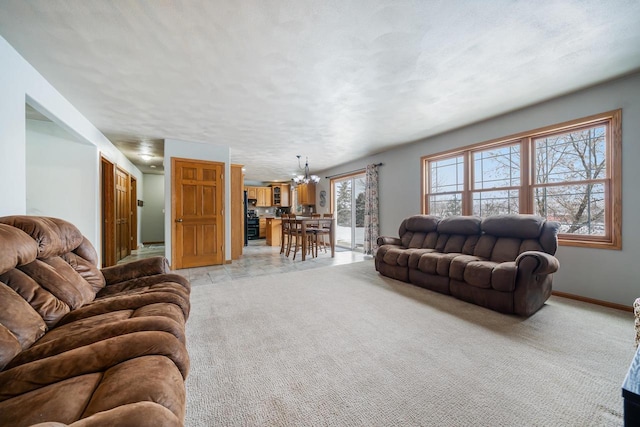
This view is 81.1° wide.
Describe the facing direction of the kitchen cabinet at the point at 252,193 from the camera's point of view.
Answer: facing the viewer

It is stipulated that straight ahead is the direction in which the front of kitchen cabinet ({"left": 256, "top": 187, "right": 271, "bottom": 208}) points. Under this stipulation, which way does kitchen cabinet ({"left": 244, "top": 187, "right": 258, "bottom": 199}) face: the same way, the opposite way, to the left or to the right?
the same way

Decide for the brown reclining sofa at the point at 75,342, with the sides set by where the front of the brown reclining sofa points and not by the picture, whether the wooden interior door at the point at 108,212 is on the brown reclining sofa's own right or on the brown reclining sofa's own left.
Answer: on the brown reclining sofa's own left

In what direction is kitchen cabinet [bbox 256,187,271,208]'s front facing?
toward the camera

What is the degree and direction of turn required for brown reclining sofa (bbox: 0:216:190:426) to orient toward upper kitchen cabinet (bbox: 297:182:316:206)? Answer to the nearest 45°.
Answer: approximately 45° to its left

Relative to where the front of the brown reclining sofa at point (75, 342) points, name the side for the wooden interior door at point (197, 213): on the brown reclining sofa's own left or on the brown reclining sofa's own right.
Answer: on the brown reclining sofa's own left

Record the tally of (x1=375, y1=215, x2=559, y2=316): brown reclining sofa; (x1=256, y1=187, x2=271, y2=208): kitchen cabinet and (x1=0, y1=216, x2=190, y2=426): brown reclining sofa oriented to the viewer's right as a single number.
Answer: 1

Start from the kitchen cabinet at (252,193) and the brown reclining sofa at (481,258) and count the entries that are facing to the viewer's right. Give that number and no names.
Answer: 0

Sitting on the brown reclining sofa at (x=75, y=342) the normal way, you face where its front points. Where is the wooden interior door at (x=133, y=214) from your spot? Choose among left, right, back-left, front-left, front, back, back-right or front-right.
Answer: left

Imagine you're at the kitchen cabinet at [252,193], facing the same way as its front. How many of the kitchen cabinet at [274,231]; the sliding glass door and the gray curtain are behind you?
0

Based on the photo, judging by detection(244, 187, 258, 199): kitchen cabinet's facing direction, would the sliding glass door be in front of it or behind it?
in front

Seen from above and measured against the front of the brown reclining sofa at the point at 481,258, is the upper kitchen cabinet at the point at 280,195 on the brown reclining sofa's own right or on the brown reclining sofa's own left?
on the brown reclining sofa's own right
